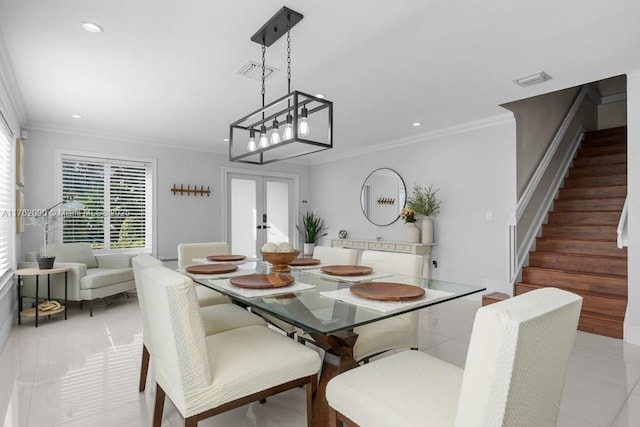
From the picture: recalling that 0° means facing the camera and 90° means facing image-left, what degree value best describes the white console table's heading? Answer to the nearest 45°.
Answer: approximately 45°

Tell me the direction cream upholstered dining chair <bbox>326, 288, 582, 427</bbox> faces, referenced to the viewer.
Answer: facing away from the viewer and to the left of the viewer

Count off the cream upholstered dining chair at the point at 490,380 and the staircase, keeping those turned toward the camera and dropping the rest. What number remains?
1

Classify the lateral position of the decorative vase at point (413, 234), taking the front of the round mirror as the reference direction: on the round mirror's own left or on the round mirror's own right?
on the round mirror's own left

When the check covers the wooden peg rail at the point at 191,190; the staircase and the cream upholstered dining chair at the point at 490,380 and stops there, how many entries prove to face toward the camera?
2

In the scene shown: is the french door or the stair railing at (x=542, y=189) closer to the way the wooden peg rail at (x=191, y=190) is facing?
the stair railing

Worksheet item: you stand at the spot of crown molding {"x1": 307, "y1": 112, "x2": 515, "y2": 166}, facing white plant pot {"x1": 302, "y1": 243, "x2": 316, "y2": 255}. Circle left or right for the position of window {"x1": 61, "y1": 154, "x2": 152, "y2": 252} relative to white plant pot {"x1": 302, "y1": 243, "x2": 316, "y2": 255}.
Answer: left

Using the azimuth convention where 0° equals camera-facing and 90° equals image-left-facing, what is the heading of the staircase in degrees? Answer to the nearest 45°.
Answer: approximately 0°

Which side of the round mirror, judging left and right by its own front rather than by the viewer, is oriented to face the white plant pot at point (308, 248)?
right

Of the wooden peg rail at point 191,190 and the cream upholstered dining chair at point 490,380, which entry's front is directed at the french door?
the cream upholstered dining chair

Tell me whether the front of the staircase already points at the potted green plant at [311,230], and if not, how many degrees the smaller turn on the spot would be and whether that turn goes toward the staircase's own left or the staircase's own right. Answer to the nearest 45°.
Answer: approximately 90° to the staircase's own right

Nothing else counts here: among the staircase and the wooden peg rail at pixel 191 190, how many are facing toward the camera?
2
